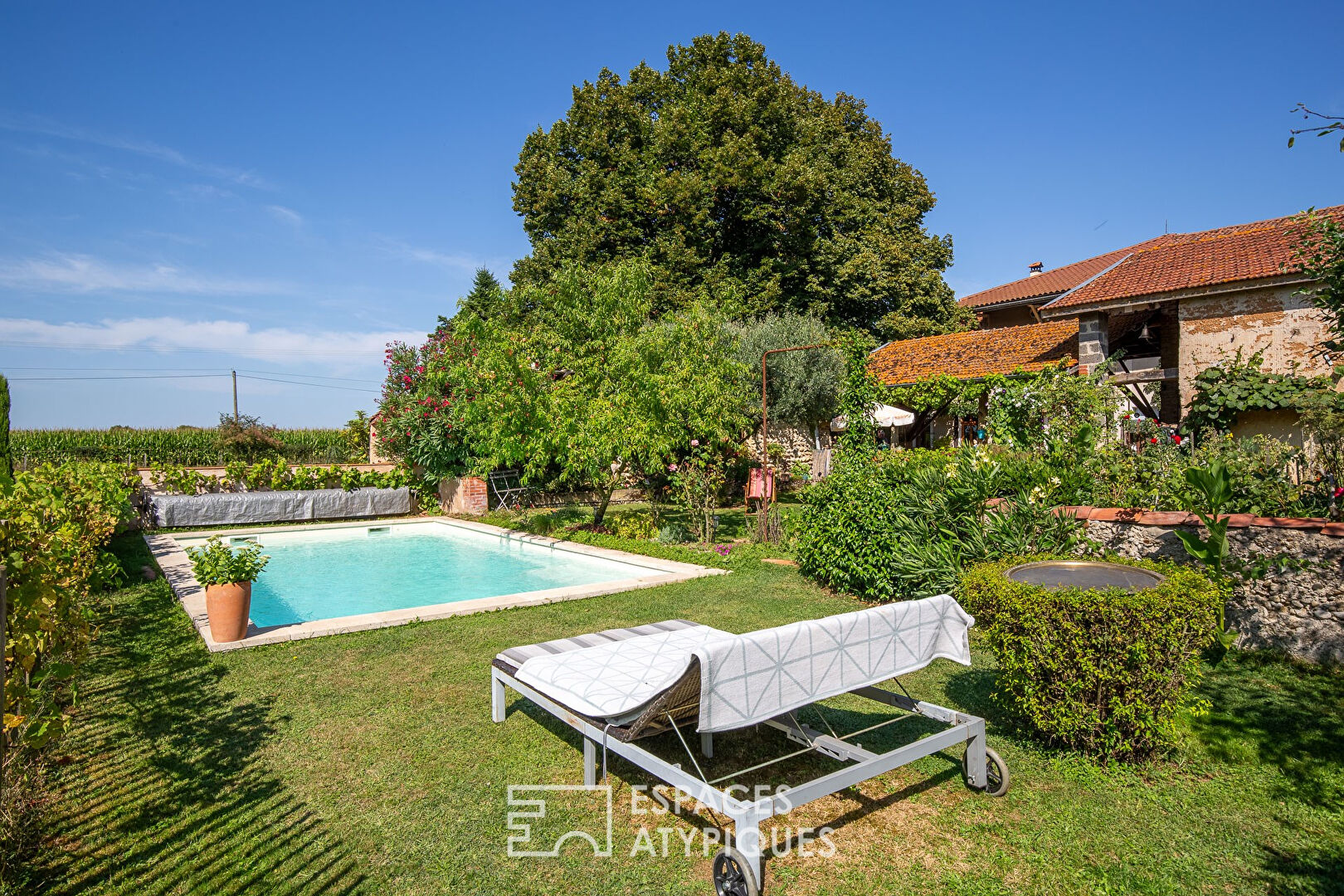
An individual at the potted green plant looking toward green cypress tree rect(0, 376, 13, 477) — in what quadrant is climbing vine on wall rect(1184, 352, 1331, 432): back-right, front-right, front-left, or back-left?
back-right

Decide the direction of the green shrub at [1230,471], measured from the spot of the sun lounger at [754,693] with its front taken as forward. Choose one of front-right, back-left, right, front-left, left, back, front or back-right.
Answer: right

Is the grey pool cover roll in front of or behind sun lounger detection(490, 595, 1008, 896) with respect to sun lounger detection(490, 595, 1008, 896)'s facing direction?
in front

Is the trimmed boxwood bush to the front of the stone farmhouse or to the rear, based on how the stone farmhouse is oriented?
to the front

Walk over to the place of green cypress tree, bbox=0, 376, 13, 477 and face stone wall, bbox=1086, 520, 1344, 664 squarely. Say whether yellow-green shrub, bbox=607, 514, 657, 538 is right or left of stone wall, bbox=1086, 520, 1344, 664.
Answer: left

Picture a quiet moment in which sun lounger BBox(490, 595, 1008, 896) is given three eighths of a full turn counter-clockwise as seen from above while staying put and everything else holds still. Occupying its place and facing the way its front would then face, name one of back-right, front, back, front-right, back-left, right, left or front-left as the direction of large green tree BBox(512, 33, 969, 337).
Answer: back

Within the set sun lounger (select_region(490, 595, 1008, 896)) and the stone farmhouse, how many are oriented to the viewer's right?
0

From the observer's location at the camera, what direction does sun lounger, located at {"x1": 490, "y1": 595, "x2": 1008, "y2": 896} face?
facing away from the viewer and to the left of the viewer

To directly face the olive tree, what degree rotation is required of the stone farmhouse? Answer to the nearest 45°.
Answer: approximately 45° to its right

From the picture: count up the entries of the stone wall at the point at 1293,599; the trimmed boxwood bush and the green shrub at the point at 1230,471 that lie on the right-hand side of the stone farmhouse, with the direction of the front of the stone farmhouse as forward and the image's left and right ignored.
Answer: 0

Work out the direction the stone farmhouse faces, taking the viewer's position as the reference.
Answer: facing the viewer and to the left of the viewer

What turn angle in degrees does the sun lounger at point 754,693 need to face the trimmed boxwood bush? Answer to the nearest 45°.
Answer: approximately 135° to its right

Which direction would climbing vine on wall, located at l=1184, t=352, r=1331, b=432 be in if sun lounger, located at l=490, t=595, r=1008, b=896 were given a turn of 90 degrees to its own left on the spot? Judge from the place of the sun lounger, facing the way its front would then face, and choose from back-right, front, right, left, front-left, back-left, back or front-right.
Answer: back

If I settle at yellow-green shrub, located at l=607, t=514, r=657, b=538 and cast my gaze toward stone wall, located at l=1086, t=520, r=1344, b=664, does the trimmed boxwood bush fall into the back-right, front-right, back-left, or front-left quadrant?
front-right

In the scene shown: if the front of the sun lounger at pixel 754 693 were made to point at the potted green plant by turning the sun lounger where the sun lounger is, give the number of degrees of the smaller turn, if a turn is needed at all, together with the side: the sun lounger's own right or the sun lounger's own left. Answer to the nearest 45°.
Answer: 0° — it already faces it
